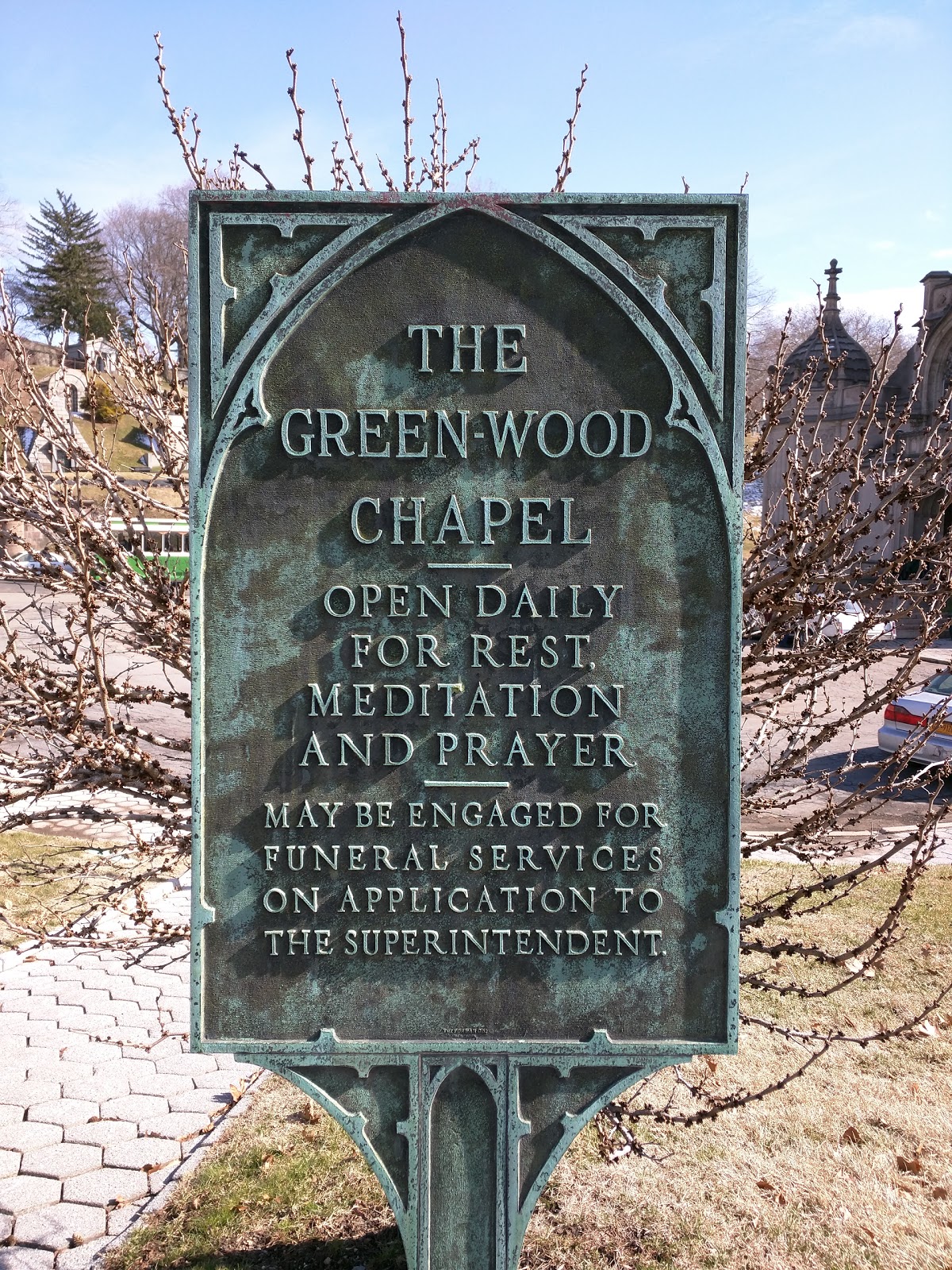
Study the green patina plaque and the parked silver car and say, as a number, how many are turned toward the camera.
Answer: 1

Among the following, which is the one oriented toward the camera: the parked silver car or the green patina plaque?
the green patina plaque

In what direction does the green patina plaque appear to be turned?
toward the camera

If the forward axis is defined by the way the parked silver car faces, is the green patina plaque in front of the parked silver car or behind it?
behind

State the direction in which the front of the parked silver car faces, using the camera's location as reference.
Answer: facing away from the viewer and to the right of the viewer

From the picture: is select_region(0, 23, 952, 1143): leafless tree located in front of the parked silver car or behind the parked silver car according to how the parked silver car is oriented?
behind
